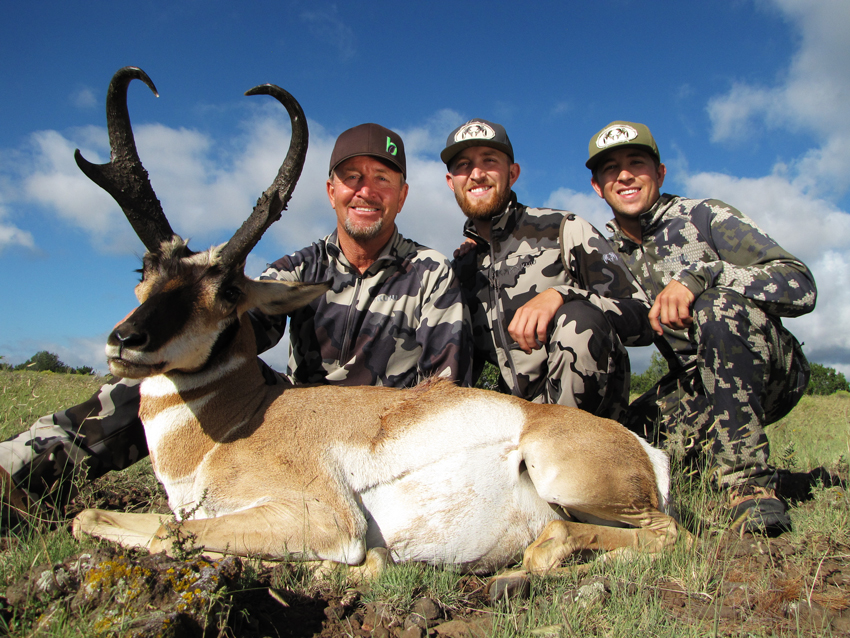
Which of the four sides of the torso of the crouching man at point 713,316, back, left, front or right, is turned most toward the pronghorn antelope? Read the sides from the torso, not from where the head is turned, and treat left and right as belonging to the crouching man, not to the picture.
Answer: front

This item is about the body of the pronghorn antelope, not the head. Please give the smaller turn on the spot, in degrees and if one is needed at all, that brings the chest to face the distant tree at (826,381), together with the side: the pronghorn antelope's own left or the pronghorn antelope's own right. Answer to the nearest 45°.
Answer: approximately 135° to the pronghorn antelope's own right

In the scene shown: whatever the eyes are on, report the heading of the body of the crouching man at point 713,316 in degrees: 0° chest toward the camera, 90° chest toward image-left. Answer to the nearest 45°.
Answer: approximately 45°

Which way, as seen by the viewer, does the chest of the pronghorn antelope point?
to the viewer's left

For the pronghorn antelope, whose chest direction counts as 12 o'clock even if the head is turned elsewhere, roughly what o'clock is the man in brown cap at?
The man in brown cap is roughly at 3 o'clock from the pronghorn antelope.

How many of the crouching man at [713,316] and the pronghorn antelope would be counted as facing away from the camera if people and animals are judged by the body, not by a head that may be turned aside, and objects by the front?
0

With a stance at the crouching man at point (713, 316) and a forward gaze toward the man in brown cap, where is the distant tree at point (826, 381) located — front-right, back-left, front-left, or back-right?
back-right

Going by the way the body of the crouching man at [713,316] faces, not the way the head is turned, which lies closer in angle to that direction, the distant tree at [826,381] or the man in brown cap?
the man in brown cap
